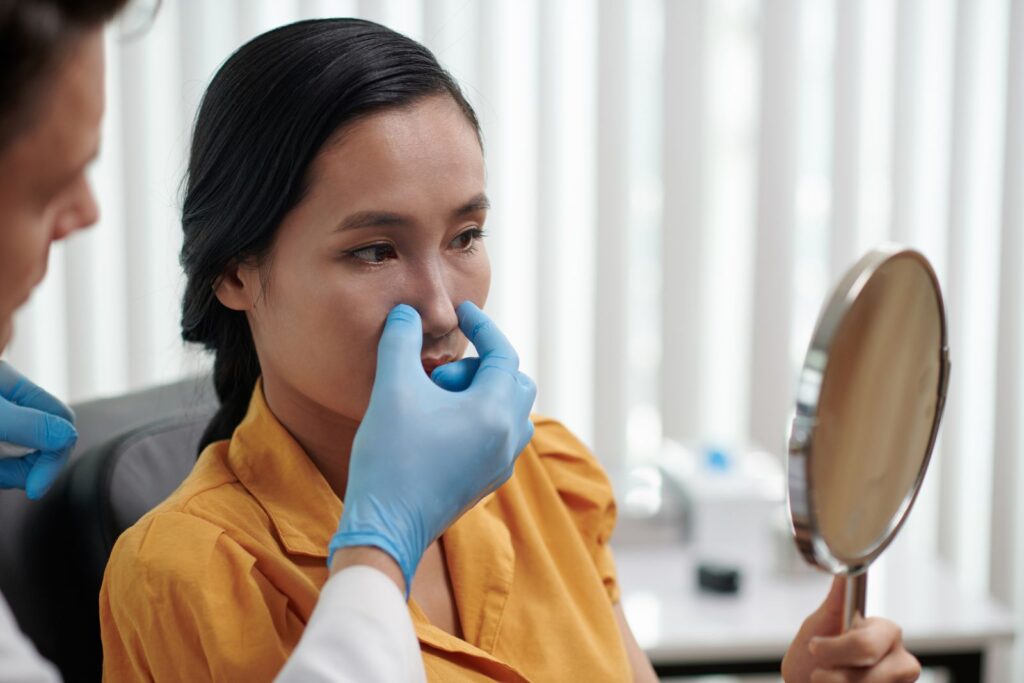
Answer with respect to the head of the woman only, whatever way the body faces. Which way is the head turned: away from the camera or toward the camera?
toward the camera

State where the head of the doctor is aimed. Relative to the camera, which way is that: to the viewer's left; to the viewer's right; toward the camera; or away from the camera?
to the viewer's right

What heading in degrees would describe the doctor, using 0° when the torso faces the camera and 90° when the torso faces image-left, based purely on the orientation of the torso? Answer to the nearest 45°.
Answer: approximately 270°

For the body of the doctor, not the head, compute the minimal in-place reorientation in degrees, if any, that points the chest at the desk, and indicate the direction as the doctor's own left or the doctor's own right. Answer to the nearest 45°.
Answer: approximately 45° to the doctor's own left

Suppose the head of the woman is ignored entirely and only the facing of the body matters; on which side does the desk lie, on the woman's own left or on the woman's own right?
on the woman's own left
